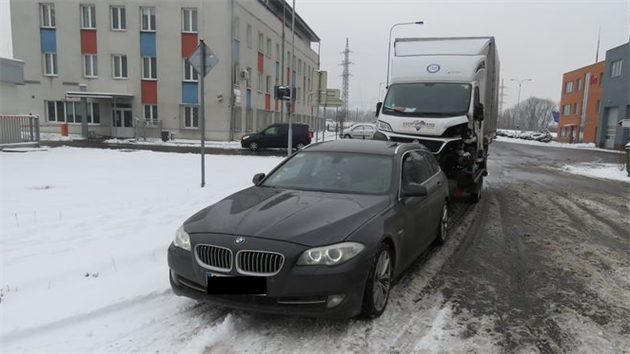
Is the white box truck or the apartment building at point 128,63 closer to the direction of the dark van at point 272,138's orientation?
the apartment building

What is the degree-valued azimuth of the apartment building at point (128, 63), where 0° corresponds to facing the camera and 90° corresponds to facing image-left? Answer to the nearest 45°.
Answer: approximately 0°

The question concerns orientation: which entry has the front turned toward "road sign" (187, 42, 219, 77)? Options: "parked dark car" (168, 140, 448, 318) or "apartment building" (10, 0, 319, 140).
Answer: the apartment building

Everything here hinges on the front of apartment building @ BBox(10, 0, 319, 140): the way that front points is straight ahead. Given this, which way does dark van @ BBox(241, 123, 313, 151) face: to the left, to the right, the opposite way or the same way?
to the right

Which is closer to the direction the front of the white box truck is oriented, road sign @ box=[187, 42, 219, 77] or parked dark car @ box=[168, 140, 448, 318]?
the parked dark car

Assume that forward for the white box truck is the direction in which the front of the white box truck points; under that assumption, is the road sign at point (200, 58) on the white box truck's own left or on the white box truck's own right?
on the white box truck's own right

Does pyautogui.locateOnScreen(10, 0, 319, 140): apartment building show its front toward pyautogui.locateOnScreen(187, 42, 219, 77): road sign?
yes

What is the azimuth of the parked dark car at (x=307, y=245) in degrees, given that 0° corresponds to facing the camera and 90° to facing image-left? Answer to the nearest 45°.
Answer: approximately 45°

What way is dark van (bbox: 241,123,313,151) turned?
to the viewer's left

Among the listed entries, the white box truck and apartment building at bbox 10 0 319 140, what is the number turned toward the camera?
2

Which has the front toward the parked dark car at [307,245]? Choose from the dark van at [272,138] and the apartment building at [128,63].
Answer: the apartment building
